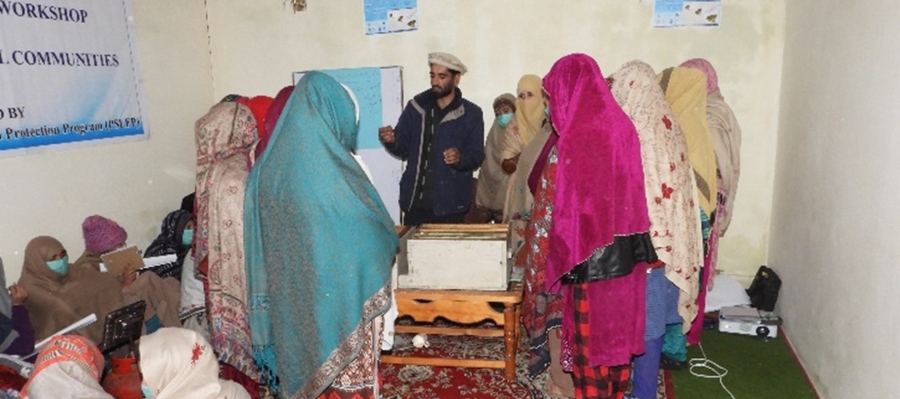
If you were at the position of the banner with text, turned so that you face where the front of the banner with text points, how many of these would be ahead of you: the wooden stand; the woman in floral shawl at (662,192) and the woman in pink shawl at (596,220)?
3

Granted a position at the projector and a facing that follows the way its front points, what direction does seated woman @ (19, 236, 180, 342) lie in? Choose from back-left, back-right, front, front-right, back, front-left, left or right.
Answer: front-right

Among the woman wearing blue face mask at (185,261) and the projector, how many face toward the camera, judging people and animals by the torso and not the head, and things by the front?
1

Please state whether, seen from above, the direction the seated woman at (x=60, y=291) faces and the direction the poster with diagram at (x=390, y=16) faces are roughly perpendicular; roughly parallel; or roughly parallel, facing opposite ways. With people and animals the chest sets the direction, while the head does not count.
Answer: roughly perpendicular

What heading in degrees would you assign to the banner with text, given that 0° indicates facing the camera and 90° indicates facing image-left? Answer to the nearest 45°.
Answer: approximately 315°

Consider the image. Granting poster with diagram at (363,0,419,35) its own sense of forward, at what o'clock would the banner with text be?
The banner with text is roughly at 2 o'clock from the poster with diagram.

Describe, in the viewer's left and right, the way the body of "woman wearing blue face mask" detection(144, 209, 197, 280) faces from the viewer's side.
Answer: facing to the right of the viewer

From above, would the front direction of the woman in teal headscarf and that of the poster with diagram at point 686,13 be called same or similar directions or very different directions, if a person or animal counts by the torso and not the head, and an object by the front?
very different directions

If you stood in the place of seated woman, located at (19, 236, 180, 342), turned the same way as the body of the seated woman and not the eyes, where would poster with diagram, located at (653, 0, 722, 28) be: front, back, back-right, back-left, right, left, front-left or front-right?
front-left

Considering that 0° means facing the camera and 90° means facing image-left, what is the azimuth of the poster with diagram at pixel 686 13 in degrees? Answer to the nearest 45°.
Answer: approximately 0°

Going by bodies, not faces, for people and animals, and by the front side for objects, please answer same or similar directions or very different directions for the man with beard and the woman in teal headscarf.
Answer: very different directions

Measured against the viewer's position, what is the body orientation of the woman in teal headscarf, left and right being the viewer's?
facing away from the viewer and to the right of the viewer

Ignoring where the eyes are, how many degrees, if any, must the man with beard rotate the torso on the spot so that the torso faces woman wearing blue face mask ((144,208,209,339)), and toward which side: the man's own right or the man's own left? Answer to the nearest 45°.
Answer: approximately 45° to the man's own right
